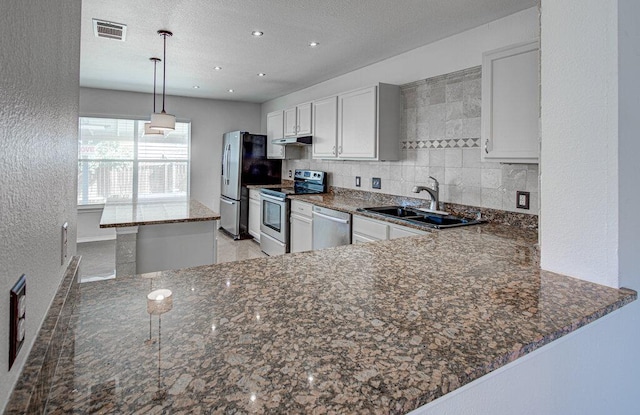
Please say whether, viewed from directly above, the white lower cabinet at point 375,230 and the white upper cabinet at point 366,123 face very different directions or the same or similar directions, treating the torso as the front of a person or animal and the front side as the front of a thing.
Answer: same or similar directions

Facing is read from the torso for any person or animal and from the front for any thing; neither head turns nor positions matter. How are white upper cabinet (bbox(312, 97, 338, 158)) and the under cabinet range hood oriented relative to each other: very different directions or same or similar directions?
same or similar directions

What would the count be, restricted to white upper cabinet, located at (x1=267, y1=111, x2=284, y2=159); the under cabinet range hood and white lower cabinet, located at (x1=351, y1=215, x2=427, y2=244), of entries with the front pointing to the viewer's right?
0

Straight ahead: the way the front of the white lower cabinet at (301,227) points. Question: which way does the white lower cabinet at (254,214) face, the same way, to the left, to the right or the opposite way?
the same way

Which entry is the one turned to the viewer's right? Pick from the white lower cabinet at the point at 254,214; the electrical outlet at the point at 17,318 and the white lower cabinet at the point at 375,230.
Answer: the electrical outlet

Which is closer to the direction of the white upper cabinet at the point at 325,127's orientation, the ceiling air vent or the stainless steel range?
the ceiling air vent

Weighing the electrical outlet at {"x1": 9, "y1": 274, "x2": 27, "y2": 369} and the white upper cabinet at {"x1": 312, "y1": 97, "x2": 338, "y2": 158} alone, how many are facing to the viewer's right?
1

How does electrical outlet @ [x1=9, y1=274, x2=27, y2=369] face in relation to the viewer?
to the viewer's right

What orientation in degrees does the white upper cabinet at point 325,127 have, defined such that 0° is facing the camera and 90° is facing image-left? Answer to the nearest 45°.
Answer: approximately 45°

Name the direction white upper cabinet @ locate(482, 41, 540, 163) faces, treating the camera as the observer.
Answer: facing the viewer and to the left of the viewer

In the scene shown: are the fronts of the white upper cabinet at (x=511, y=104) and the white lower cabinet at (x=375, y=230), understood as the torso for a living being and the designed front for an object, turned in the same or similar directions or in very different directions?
same or similar directions

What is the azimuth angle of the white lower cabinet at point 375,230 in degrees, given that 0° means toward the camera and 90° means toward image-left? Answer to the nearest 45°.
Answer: approximately 45°
